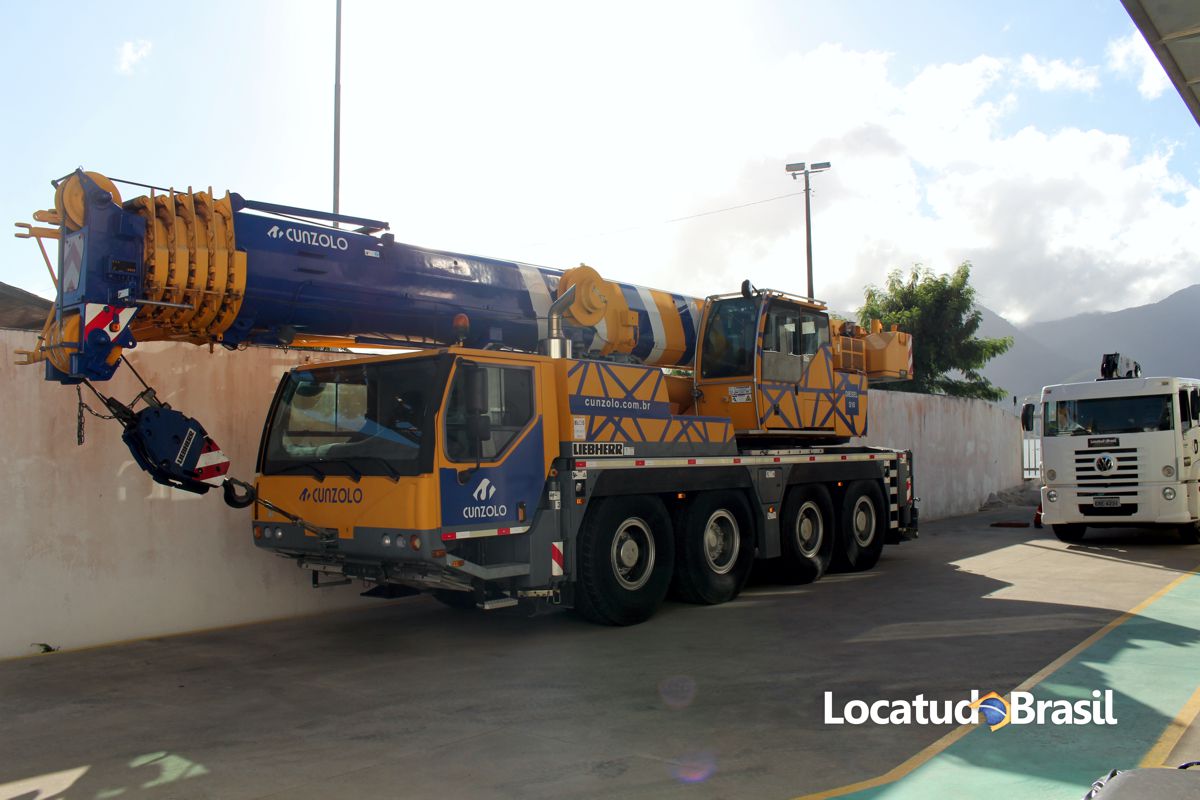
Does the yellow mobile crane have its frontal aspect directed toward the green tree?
no

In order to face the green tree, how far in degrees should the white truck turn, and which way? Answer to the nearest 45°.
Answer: approximately 180°

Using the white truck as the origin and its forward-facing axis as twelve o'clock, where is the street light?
The street light is roughly at 5 o'clock from the white truck.

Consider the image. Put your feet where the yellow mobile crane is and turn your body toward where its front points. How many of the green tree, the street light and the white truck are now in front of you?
0

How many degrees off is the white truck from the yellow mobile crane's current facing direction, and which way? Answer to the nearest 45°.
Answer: approximately 180°

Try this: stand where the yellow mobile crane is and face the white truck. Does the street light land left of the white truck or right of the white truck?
left

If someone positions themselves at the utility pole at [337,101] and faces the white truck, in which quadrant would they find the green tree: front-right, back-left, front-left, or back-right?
front-left

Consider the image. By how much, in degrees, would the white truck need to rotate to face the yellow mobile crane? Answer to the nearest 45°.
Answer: approximately 45° to its right

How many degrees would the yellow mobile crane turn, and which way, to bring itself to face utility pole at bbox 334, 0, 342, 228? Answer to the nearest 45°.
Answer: approximately 135° to its right

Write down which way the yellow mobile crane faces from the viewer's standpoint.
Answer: facing the viewer and to the left of the viewer

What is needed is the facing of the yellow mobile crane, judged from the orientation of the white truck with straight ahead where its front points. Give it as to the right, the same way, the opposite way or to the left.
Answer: the same way

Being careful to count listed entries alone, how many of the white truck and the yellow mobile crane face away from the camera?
0

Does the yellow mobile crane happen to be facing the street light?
no

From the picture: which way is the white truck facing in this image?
toward the camera

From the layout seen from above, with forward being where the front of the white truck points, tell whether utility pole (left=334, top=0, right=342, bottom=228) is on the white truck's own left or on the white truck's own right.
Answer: on the white truck's own right

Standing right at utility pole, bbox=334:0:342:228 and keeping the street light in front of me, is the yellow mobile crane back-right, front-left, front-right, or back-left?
back-right
